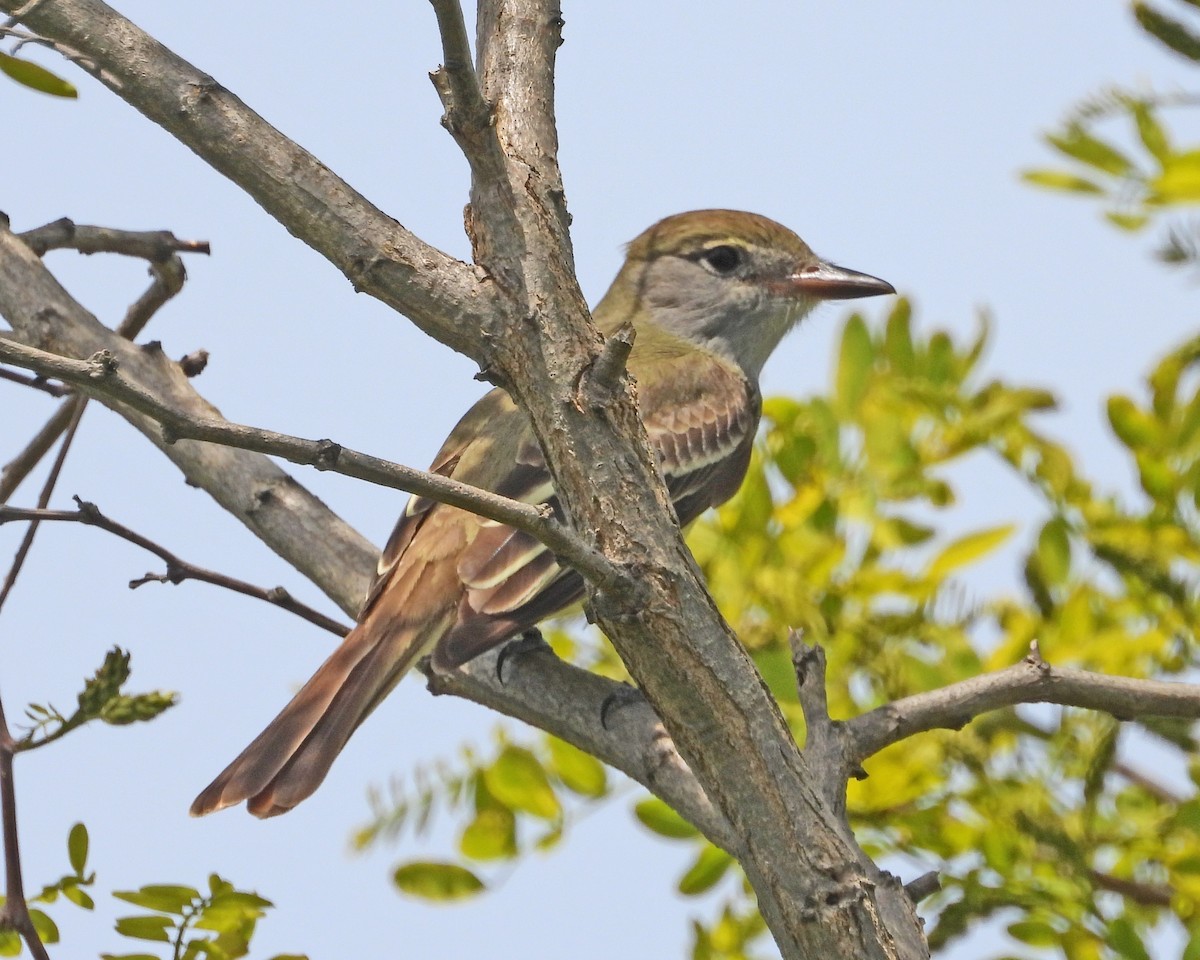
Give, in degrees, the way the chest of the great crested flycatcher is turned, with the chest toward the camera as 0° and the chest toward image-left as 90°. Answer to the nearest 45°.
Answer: approximately 225°

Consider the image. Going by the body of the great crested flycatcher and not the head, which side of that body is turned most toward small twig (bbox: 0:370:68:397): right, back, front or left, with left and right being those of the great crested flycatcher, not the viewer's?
back

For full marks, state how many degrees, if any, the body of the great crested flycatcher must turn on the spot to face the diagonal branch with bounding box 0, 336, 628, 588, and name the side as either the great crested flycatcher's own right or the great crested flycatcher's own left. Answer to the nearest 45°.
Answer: approximately 135° to the great crested flycatcher's own right
